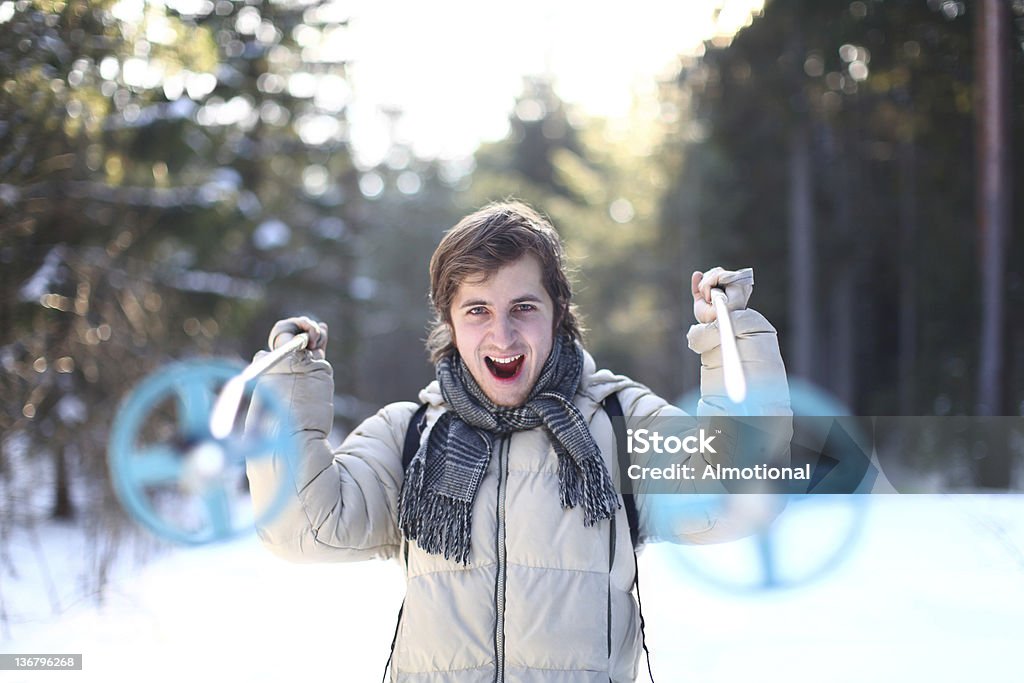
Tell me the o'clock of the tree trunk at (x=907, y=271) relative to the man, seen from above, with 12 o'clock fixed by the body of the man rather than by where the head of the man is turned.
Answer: The tree trunk is roughly at 7 o'clock from the man.

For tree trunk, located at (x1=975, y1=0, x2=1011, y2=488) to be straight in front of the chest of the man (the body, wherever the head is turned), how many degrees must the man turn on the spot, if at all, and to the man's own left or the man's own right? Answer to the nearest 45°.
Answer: approximately 135° to the man's own left

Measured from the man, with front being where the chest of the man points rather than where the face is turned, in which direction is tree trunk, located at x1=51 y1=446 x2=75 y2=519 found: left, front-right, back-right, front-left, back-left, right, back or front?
back-right

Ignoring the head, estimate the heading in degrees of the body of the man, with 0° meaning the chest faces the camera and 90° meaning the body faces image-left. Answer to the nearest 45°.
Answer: approximately 0°

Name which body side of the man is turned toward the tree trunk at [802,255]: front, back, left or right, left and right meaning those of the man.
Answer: back
